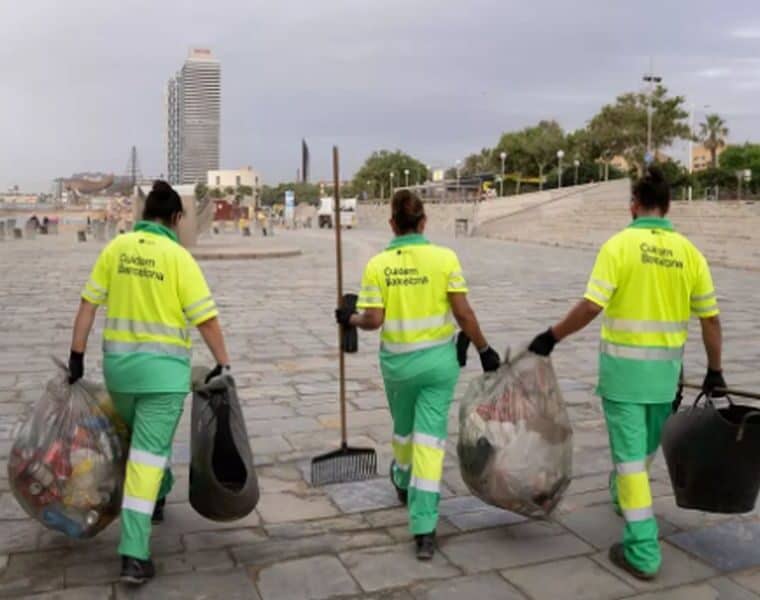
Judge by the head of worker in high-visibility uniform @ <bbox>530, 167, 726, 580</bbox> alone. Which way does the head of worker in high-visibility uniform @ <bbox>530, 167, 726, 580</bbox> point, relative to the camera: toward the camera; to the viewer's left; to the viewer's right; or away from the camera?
away from the camera

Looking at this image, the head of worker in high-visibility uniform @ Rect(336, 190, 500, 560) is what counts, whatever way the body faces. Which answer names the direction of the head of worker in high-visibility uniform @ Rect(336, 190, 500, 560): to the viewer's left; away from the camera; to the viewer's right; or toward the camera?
away from the camera

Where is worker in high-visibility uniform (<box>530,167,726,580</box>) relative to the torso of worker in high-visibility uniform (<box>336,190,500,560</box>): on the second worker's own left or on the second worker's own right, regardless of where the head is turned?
on the second worker's own right

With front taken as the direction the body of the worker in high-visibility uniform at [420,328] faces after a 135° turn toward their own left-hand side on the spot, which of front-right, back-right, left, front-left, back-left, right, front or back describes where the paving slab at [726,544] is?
back-left

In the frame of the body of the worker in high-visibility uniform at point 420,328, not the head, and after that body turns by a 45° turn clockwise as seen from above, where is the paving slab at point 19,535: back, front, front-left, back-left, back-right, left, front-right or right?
back-left

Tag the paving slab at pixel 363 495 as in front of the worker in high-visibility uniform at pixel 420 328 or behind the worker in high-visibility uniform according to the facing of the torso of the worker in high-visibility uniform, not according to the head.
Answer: in front

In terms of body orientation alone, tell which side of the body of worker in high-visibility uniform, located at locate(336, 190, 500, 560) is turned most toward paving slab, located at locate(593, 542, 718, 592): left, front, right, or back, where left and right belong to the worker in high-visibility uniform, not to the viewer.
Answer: right

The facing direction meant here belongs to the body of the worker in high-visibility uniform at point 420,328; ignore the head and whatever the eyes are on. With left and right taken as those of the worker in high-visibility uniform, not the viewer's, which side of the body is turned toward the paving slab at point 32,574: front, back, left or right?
left

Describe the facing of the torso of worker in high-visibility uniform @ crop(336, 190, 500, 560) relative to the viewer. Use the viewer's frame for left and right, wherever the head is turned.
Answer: facing away from the viewer
